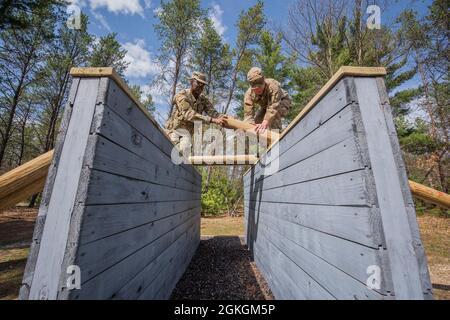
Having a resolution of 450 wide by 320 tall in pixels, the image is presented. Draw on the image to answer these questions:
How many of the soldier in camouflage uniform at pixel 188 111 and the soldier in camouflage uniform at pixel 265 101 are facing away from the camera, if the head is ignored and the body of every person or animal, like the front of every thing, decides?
0

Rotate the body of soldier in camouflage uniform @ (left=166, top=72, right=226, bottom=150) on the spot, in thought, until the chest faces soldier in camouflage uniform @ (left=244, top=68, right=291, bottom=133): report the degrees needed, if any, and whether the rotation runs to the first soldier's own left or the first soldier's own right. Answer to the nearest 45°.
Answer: approximately 45° to the first soldier's own left

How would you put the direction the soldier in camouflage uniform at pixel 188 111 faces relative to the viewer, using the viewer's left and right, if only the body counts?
facing the viewer and to the right of the viewer

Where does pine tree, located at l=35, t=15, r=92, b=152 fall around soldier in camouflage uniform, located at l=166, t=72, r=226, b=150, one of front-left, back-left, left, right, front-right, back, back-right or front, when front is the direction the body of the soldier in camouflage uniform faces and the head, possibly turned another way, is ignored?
back

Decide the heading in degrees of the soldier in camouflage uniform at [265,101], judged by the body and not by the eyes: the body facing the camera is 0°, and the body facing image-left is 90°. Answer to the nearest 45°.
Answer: approximately 45°

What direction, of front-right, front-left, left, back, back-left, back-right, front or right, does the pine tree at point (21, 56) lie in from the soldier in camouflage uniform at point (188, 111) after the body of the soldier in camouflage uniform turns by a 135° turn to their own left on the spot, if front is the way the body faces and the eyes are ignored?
front-left
